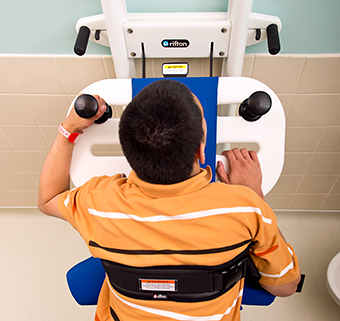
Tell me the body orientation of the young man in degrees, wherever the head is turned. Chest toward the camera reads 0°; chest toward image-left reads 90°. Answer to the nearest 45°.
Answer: approximately 180°

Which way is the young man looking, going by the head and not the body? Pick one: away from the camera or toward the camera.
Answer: away from the camera
